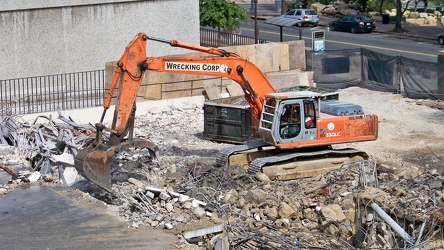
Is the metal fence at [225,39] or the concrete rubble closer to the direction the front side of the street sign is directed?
the concrete rubble

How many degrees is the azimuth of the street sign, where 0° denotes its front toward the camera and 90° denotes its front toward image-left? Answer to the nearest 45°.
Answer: approximately 0°

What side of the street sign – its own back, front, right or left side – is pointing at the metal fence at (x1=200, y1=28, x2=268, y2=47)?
right

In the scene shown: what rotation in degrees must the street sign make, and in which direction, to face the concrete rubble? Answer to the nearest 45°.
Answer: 0° — it already faces it

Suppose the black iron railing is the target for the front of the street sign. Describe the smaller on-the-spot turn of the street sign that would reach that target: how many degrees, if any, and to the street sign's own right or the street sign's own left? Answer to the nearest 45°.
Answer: approximately 45° to the street sign's own right

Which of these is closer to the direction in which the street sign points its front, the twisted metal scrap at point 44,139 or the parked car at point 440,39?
the twisted metal scrap
